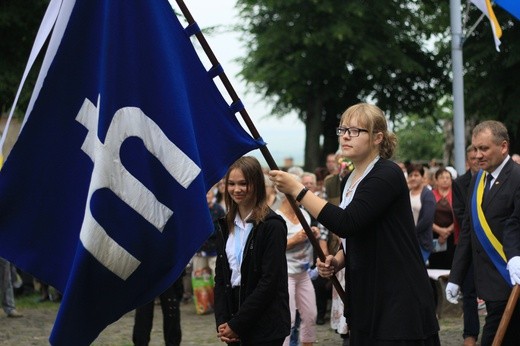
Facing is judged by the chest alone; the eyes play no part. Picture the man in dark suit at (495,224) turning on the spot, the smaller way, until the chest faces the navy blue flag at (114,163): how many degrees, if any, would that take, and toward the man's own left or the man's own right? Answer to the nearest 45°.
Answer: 0° — they already face it

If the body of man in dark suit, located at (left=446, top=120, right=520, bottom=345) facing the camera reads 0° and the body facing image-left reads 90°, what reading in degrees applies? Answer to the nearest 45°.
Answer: approximately 45°
